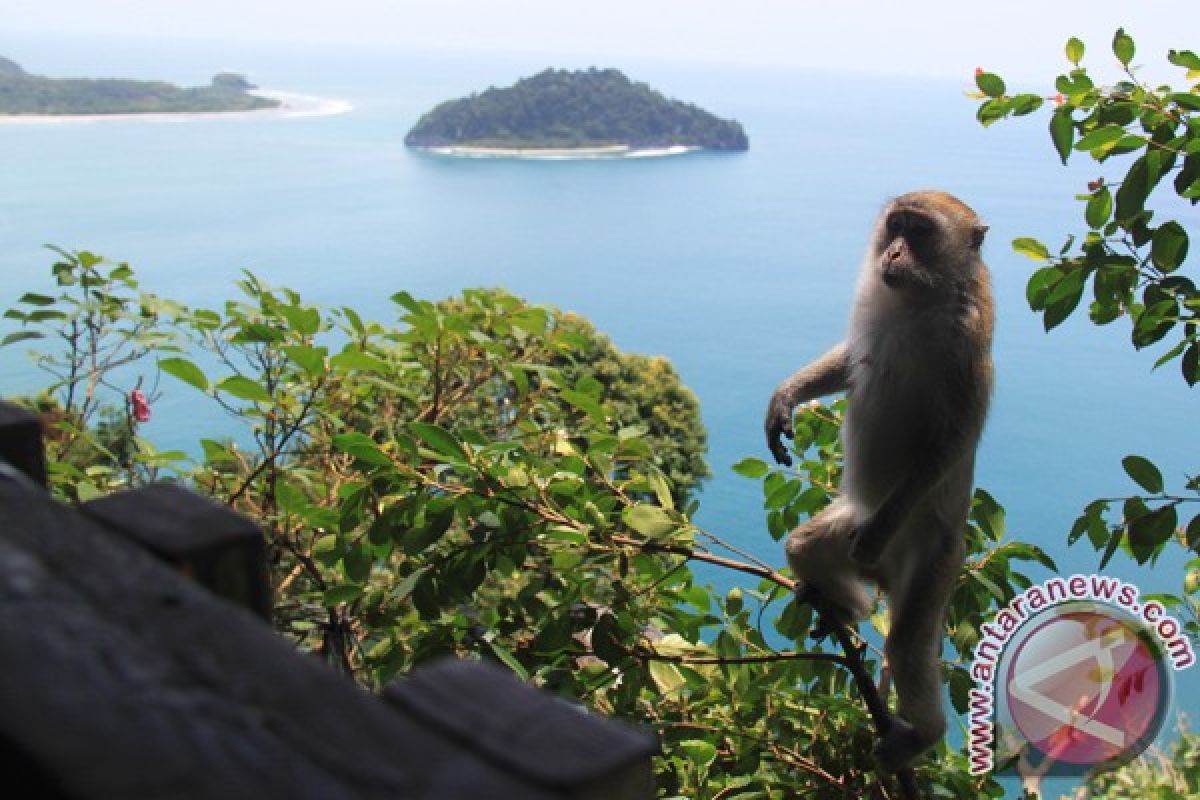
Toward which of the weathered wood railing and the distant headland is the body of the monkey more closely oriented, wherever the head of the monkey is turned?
the weathered wood railing

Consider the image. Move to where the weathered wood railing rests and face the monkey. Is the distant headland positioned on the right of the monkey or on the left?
left

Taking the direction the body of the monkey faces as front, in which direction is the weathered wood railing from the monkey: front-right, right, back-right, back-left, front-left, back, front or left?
front-left

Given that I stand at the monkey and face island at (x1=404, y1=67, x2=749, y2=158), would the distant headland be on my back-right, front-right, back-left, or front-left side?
front-left

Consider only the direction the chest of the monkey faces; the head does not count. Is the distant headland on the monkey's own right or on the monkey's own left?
on the monkey's own right

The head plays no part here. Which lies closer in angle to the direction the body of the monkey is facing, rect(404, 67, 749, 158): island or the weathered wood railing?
the weathered wood railing

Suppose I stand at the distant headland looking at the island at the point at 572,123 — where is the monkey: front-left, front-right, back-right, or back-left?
front-right

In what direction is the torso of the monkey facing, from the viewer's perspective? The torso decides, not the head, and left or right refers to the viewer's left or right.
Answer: facing the viewer and to the left of the viewer

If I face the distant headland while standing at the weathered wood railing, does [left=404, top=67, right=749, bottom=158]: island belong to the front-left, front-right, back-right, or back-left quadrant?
front-right

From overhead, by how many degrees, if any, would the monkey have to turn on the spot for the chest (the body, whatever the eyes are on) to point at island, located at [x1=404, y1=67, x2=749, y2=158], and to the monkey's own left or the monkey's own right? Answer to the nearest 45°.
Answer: approximately 135° to the monkey's own right

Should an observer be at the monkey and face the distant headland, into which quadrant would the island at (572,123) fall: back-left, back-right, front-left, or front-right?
front-right
